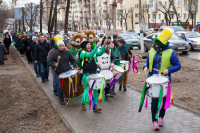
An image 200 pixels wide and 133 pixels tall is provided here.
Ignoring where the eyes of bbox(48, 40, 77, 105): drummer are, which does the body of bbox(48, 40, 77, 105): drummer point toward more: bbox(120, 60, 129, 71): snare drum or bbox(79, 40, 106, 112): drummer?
the drummer

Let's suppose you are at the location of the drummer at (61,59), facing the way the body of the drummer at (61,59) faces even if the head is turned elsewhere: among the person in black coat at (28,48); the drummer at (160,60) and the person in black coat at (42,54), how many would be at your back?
2

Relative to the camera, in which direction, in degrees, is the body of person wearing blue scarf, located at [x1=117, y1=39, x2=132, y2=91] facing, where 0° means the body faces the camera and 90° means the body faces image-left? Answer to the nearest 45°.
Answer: approximately 45°

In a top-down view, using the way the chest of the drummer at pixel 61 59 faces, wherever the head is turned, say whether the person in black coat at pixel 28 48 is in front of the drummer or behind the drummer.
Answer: behind

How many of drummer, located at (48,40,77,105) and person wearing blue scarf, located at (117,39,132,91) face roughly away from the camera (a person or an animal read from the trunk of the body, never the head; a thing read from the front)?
0

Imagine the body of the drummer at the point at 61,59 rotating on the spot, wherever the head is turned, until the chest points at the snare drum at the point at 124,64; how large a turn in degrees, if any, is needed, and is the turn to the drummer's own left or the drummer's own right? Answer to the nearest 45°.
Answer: approximately 135° to the drummer's own left

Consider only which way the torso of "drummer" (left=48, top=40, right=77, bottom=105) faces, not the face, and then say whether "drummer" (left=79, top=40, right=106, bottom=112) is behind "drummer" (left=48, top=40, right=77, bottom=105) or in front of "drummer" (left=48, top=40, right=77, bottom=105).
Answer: in front

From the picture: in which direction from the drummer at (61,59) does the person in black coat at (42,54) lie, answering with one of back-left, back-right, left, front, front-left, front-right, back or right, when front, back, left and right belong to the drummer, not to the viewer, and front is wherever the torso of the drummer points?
back

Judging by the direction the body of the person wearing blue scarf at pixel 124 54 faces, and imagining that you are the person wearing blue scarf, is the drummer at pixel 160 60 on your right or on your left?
on your left
